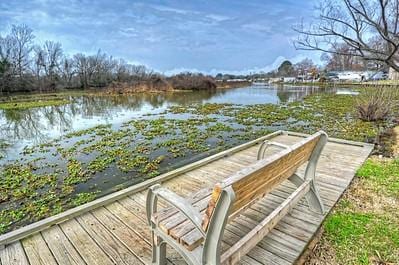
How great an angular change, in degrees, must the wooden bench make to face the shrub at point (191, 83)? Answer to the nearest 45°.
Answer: approximately 45° to its right

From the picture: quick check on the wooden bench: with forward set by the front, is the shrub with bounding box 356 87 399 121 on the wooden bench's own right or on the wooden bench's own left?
on the wooden bench's own right

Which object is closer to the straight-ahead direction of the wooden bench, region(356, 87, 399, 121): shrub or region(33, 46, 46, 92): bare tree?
the bare tree

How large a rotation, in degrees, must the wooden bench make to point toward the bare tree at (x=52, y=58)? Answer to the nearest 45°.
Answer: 0° — it already faces it

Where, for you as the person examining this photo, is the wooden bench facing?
facing away from the viewer and to the left of the viewer
